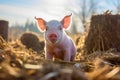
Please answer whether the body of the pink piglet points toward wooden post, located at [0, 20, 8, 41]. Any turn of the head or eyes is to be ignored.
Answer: no

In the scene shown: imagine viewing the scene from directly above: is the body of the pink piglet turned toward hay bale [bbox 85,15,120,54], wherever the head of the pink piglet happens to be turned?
no

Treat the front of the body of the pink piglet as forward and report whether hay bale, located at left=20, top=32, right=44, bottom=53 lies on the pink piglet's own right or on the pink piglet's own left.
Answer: on the pink piglet's own right

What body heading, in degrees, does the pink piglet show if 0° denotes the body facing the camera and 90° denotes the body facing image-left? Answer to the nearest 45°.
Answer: approximately 45°
